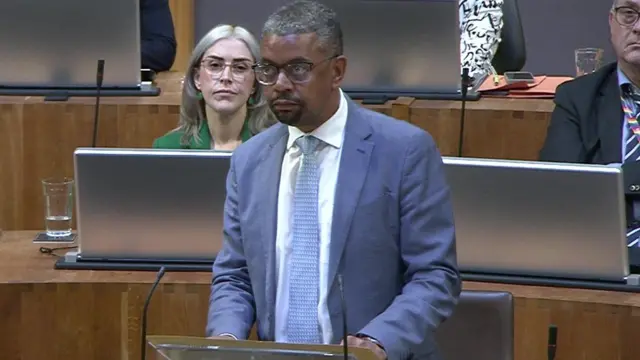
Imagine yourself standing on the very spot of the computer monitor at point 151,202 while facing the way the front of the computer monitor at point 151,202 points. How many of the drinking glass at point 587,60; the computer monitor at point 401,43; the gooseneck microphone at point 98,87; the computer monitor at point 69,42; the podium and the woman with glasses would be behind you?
1

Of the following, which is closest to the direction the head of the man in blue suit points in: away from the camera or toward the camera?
toward the camera

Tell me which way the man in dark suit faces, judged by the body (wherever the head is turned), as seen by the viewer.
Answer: toward the camera

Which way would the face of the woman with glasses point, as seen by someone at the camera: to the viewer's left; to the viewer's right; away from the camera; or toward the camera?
toward the camera

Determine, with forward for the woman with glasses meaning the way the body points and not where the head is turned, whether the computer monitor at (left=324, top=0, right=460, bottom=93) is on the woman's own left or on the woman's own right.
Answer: on the woman's own left

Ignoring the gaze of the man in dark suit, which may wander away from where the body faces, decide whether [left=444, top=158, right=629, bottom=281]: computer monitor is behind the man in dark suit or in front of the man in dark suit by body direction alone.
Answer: in front

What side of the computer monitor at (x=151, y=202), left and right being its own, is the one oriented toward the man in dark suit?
right

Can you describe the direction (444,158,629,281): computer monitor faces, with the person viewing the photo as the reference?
facing away from the viewer

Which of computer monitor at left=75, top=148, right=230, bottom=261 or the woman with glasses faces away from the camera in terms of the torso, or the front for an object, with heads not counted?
the computer monitor

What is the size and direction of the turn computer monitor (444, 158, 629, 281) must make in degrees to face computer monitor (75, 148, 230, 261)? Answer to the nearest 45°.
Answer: approximately 90° to its left

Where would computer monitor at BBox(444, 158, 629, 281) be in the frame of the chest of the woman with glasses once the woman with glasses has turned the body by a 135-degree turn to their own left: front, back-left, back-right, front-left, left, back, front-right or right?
right

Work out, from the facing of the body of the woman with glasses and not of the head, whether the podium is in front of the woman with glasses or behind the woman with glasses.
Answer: in front

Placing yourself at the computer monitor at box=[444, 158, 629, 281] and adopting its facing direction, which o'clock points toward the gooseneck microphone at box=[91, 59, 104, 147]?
The gooseneck microphone is roughly at 10 o'clock from the computer monitor.

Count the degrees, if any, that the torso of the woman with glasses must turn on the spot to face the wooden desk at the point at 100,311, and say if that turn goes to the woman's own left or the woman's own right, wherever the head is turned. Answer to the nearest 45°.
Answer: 0° — they already face it

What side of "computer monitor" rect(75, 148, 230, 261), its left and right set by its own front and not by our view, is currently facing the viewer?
back

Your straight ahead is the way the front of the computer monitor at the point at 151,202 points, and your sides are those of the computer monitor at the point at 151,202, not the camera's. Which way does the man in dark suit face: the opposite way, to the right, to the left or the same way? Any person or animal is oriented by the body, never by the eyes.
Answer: the opposite way
